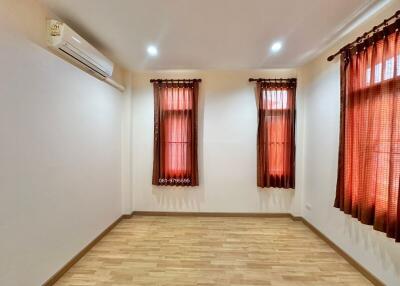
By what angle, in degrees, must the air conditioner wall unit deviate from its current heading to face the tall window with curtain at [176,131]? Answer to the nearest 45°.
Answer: approximately 90° to its left

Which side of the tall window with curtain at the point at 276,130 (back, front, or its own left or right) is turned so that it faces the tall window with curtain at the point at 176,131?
right

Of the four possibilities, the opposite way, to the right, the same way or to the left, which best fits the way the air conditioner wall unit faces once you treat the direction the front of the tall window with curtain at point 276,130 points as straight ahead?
to the left

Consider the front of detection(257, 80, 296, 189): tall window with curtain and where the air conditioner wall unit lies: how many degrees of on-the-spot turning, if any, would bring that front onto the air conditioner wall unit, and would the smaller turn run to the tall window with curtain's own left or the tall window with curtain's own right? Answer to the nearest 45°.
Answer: approximately 45° to the tall window with curtain's own right

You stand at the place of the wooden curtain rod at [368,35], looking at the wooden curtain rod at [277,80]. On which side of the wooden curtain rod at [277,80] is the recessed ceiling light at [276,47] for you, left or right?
left

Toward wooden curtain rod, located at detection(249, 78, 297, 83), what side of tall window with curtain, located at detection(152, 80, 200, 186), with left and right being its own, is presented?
left

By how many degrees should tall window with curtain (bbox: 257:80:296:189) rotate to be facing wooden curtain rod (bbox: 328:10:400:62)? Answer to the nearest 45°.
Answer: approximately 45° to its left

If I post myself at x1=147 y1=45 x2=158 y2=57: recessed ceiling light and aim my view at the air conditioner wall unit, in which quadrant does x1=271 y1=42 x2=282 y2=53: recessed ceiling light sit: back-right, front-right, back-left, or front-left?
back-left

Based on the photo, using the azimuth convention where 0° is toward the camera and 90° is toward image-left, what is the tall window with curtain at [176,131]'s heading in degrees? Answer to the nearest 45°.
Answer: approximately 0°

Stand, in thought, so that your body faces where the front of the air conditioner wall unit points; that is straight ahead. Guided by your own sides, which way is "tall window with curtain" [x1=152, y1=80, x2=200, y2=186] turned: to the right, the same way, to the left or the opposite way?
to the right

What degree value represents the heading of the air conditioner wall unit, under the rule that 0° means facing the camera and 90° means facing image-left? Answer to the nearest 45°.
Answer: approximately 315°
